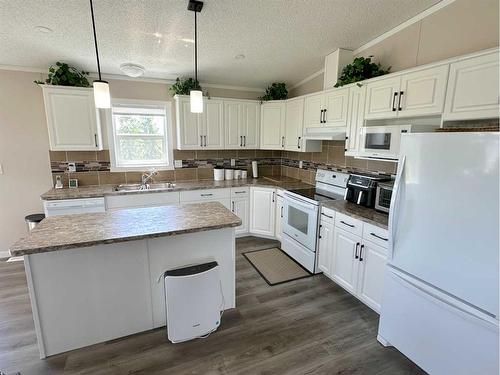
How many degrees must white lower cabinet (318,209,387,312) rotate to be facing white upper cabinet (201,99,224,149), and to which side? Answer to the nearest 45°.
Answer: approximately 45° to its right

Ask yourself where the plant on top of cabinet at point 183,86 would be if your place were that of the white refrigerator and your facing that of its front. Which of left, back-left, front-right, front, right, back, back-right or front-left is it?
front-right

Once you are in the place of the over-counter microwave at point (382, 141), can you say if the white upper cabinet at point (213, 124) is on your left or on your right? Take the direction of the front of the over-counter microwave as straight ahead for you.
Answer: on your right

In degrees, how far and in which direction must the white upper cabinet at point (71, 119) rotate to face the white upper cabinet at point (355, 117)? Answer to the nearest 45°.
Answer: approximately 45° to its left

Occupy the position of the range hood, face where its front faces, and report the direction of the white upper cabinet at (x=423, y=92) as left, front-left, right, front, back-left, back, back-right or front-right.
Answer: left

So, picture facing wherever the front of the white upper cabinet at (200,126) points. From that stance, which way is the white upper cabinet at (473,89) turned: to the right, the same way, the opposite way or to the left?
to the right

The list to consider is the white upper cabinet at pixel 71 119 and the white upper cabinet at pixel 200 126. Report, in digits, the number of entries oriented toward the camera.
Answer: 2

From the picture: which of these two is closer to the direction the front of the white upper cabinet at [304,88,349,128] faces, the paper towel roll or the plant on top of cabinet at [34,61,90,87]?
the plant on top of cabinet

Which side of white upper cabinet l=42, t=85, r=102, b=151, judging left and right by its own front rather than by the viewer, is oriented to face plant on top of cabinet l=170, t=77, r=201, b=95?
left
